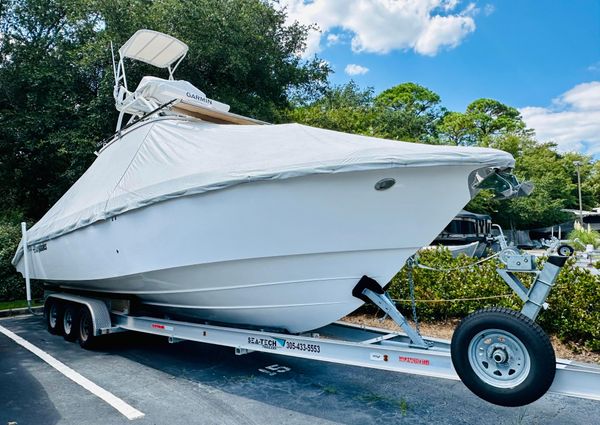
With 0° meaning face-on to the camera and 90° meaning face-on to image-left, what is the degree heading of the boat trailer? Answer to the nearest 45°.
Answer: approximately 315°

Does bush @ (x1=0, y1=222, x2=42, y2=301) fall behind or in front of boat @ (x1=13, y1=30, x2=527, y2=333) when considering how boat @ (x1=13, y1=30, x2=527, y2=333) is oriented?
behind

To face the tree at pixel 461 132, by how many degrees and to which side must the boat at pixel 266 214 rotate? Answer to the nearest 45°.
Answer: approximately 90° to its left

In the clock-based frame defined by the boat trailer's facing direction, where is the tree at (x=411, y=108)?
The tree is roughly at 8 o'clock from the boat trailer.

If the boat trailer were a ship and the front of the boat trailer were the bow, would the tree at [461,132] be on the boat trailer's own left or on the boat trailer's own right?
on the boat trailer's own left

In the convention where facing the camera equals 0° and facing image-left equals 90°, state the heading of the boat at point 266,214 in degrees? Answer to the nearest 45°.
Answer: approximately 315°
